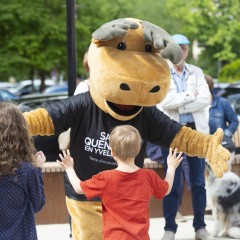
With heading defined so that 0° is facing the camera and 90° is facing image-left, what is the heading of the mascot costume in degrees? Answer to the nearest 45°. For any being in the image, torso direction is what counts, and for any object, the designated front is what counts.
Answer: approximately 0°

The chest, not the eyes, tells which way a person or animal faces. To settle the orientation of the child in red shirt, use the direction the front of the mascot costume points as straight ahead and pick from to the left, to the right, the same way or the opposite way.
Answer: the opposite way

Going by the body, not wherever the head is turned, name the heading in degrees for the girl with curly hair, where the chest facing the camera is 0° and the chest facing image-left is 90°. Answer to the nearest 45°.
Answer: approximately 225°

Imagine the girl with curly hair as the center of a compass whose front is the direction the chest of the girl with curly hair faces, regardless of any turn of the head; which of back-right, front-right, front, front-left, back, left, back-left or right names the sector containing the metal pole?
front-left

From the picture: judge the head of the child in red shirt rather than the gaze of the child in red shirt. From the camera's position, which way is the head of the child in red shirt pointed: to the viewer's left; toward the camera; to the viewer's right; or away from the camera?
away from the camera

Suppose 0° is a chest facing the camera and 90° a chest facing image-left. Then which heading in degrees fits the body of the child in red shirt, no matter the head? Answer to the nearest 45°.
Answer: approximately 180°

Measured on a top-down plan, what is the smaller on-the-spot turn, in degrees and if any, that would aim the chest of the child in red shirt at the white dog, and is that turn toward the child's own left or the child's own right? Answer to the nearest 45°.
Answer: approximately 45° to the child's own right
